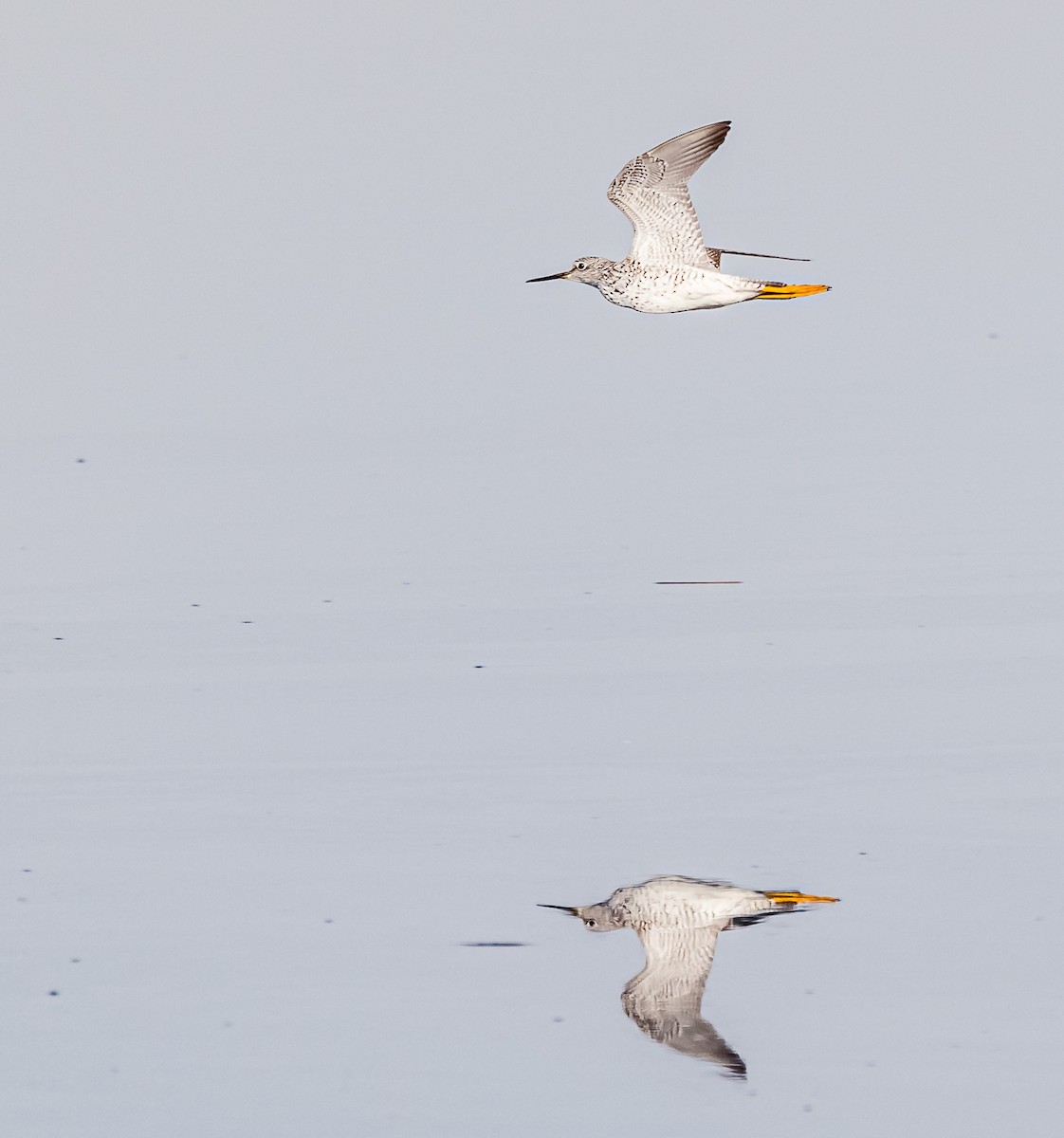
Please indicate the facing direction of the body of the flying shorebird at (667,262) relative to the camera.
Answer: to the viewer's left
